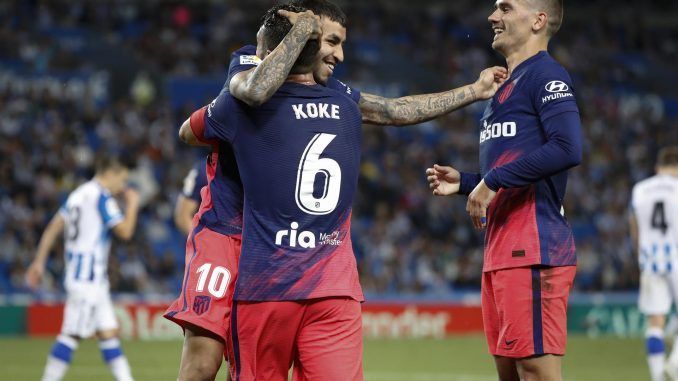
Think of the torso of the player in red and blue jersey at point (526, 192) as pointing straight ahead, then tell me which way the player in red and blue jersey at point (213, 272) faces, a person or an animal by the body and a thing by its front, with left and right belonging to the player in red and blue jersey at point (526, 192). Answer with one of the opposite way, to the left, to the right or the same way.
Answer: to the left

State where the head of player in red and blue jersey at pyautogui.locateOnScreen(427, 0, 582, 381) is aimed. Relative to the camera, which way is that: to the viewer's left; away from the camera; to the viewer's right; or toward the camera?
to the viewer's left

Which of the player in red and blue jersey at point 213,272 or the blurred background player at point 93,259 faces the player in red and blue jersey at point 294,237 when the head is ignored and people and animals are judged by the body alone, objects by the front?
the player in red and blue jersey at point 213,272

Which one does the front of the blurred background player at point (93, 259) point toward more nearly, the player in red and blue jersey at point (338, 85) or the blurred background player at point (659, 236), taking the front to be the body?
the blurred background player

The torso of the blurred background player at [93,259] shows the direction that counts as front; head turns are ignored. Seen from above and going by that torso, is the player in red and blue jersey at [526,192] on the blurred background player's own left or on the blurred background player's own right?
on the blurred background player's own right

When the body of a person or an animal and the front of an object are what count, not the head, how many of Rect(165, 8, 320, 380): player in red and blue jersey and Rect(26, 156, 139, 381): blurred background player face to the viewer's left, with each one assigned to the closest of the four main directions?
0

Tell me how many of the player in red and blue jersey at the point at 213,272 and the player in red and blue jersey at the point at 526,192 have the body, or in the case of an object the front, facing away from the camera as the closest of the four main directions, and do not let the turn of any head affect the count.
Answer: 0

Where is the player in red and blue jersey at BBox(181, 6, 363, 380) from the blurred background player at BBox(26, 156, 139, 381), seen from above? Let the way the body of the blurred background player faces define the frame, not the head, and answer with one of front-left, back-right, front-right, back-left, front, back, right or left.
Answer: back-right

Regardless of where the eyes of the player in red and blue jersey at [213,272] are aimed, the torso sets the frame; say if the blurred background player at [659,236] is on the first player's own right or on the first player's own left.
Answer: on the first player's own left
